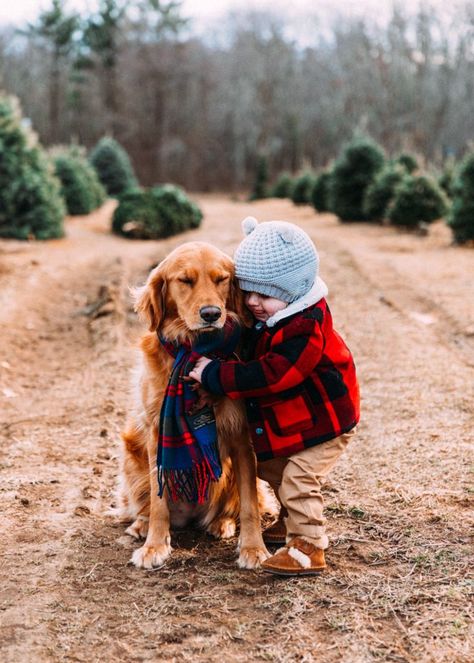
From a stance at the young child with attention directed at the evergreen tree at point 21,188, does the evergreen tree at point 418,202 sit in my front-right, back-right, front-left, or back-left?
front-right

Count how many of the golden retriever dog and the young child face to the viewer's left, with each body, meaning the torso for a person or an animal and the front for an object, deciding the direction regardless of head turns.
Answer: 1

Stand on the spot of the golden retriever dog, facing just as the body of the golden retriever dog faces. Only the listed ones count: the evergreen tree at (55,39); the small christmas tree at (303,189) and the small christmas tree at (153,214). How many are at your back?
3

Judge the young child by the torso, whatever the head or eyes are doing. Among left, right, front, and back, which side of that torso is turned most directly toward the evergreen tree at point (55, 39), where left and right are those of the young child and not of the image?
right

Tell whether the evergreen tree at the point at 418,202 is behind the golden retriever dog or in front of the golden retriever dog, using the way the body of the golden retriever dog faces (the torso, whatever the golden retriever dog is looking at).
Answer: behind

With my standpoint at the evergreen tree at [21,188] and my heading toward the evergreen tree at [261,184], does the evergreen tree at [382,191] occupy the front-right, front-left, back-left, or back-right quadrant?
front-right

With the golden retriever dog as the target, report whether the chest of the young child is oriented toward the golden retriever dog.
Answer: yes

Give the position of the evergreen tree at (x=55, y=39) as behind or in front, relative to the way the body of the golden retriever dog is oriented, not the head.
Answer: behind

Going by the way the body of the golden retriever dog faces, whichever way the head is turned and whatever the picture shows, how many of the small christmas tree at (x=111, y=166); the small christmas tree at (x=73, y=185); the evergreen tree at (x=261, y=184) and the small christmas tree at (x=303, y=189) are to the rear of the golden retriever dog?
4

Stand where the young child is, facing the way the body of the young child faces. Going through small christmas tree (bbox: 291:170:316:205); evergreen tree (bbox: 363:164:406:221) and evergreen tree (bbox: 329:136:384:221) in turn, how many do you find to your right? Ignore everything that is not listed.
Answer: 3

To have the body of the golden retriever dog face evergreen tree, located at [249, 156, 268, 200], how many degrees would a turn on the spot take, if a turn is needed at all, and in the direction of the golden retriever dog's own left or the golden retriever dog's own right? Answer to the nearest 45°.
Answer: approximately 180°

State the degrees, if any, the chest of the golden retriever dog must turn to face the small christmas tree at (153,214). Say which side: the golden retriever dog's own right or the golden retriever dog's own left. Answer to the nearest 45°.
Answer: approximately 180°

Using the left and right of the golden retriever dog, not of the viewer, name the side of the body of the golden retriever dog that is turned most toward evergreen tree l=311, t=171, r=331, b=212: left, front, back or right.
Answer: back

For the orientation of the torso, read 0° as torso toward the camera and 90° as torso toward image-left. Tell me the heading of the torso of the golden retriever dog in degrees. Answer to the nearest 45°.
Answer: approximately 0°

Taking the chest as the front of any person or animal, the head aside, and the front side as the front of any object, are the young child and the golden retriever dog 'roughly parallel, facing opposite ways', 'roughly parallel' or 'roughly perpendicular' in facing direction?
roughly perpendicular

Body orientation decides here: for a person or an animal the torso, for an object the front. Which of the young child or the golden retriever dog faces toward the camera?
the golden retriever dog

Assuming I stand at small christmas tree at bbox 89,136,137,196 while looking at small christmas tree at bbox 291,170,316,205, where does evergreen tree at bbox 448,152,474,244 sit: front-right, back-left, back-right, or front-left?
front-right

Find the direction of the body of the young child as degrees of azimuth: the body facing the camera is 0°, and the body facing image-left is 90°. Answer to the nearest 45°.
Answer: approximately 90°

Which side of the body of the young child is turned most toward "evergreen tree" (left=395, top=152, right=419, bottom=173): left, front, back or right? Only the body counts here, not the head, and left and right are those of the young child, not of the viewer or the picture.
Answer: right
